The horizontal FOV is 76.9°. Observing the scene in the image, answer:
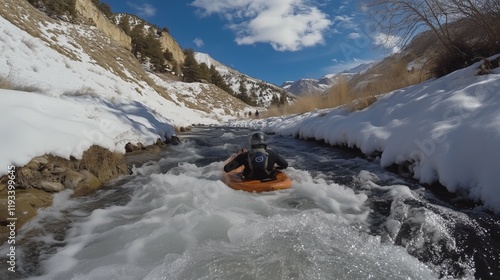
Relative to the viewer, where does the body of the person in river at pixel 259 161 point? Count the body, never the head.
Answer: away from the camera

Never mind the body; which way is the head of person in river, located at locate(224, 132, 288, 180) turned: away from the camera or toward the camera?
away from the camera

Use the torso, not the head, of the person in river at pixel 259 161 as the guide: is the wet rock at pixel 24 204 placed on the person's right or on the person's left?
on the person's left

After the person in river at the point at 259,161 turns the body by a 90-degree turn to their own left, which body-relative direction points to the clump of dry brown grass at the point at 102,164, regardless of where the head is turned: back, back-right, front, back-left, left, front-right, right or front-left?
front
